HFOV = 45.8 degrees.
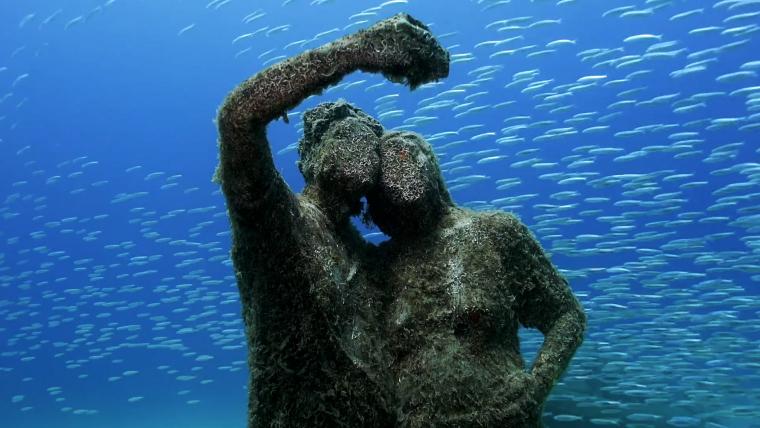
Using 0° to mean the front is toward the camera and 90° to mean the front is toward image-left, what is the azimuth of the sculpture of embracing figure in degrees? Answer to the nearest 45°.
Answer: approximately 0°
